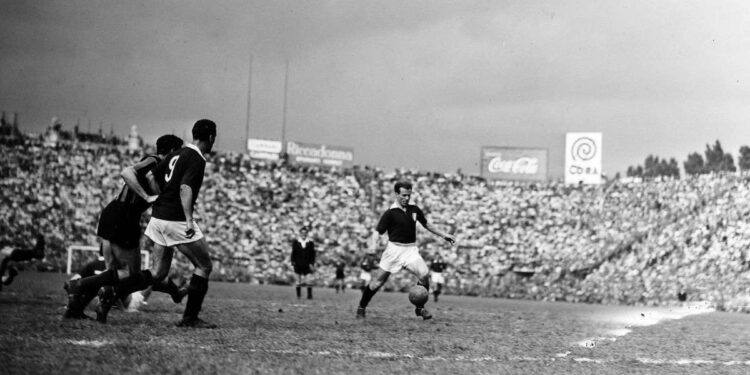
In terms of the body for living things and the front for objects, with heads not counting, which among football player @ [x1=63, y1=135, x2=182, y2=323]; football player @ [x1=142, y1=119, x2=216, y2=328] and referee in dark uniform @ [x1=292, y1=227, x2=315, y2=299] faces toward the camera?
the referee in dark uniform

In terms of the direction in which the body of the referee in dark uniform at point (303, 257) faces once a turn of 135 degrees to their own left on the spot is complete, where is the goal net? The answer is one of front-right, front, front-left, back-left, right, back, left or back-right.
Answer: left

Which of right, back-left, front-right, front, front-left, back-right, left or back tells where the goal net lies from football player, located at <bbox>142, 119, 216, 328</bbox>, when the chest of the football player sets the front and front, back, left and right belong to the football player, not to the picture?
front-left

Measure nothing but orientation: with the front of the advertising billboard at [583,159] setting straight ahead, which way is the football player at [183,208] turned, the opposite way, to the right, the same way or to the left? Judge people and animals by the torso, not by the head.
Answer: the opposite way

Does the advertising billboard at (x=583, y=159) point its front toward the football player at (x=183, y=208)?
yes

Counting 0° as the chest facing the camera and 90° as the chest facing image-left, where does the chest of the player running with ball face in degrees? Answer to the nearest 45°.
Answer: approximately 315°

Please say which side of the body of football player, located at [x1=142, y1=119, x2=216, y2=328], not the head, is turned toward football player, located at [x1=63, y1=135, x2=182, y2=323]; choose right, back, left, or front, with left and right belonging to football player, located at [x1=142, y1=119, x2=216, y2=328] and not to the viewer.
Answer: left

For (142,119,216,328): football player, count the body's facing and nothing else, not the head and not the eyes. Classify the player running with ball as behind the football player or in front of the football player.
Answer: in front

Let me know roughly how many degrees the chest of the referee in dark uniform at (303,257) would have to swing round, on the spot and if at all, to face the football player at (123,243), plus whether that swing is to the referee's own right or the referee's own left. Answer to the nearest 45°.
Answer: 0° — they already face them

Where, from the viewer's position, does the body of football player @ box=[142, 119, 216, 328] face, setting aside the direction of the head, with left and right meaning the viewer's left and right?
facing away from the viewer and to the right of the viewer

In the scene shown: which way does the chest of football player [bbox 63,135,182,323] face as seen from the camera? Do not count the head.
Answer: to the viewer's right

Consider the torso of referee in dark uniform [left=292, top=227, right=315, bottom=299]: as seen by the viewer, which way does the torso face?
toward the camera

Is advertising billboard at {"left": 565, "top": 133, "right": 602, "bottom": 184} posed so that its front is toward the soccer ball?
yes

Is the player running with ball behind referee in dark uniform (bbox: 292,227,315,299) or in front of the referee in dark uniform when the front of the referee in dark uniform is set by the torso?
in front
